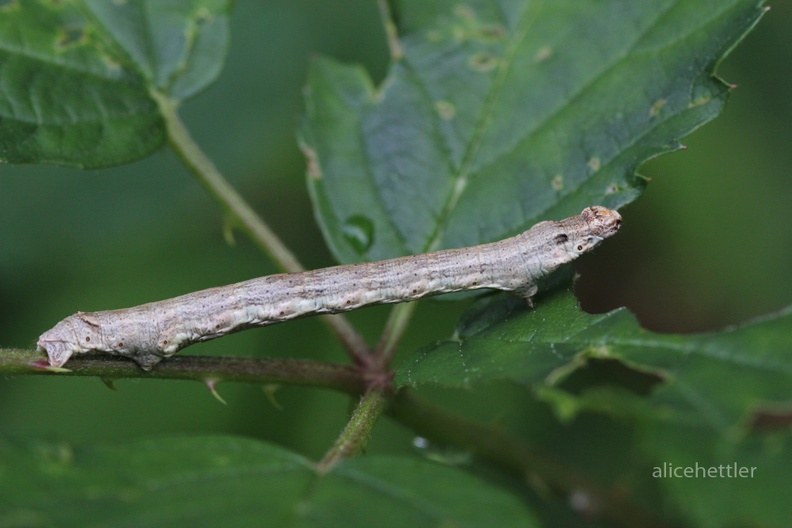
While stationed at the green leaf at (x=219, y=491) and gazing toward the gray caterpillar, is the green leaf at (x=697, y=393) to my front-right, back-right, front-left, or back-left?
front-right

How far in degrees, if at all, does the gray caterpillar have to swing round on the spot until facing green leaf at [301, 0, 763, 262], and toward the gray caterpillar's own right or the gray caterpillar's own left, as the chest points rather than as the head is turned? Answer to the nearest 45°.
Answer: approximately 45° to the gray caterpillar's own left

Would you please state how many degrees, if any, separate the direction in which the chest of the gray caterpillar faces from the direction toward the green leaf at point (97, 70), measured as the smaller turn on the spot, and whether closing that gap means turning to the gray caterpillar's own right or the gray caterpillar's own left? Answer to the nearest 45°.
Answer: approximately 135° to the gray caterpillar's own left

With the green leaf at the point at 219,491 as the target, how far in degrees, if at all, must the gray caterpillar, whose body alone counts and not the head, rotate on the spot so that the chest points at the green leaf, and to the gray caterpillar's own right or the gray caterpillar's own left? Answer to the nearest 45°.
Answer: approximately 90° to the gray caterpillar's own right

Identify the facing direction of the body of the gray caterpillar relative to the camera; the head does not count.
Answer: to the viewer's right

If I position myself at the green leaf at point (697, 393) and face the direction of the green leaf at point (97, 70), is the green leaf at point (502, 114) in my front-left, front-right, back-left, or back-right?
front-right

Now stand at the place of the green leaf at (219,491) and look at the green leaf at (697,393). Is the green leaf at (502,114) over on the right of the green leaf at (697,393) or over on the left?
left
